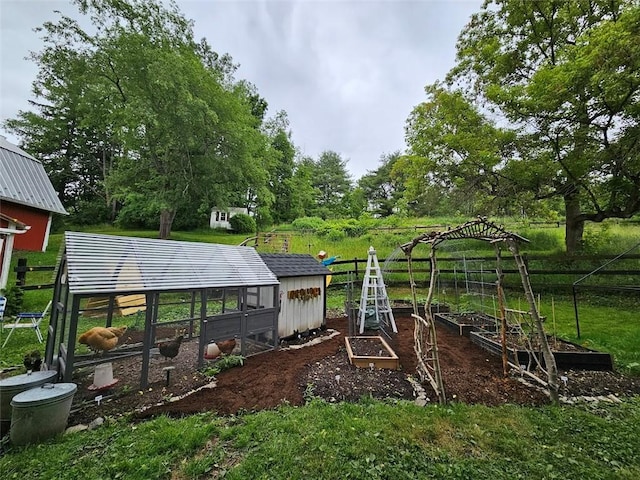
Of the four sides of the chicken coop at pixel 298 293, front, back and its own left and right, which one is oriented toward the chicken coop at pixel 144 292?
right

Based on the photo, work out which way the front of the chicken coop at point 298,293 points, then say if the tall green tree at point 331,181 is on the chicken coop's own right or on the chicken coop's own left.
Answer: on the chicken coop's own left

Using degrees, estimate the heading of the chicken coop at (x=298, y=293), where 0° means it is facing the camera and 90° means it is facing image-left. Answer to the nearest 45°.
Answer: approximately 315°

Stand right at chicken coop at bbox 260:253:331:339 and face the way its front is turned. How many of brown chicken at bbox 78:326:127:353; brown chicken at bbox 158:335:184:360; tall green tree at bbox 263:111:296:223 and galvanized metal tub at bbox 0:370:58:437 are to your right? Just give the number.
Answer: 3

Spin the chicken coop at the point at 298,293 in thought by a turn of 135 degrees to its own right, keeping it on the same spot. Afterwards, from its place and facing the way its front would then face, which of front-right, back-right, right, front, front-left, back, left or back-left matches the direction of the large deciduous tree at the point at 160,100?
front-right

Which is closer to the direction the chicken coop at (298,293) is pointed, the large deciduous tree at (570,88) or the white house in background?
the large deciduous tree

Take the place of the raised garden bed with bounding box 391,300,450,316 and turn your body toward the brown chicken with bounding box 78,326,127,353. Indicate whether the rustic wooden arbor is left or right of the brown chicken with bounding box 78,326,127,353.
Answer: left

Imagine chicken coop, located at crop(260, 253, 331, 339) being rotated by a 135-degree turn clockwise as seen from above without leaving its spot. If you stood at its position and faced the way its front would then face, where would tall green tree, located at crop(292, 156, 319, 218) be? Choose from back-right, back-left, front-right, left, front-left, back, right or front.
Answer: right

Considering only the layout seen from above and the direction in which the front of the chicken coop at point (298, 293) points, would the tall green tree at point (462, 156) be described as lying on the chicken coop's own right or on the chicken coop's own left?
on the chicken coop's own left

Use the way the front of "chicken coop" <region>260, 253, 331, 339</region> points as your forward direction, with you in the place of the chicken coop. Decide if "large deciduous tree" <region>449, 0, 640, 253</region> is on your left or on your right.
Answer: on your left

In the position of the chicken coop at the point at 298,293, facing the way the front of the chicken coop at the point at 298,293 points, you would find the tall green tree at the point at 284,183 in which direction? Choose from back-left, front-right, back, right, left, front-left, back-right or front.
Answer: back-left
